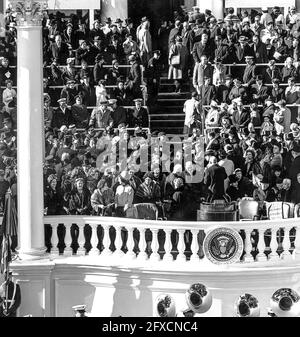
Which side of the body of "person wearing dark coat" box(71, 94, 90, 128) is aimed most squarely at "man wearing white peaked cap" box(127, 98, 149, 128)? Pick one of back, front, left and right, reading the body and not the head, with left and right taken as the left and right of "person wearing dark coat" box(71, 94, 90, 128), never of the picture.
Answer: left
